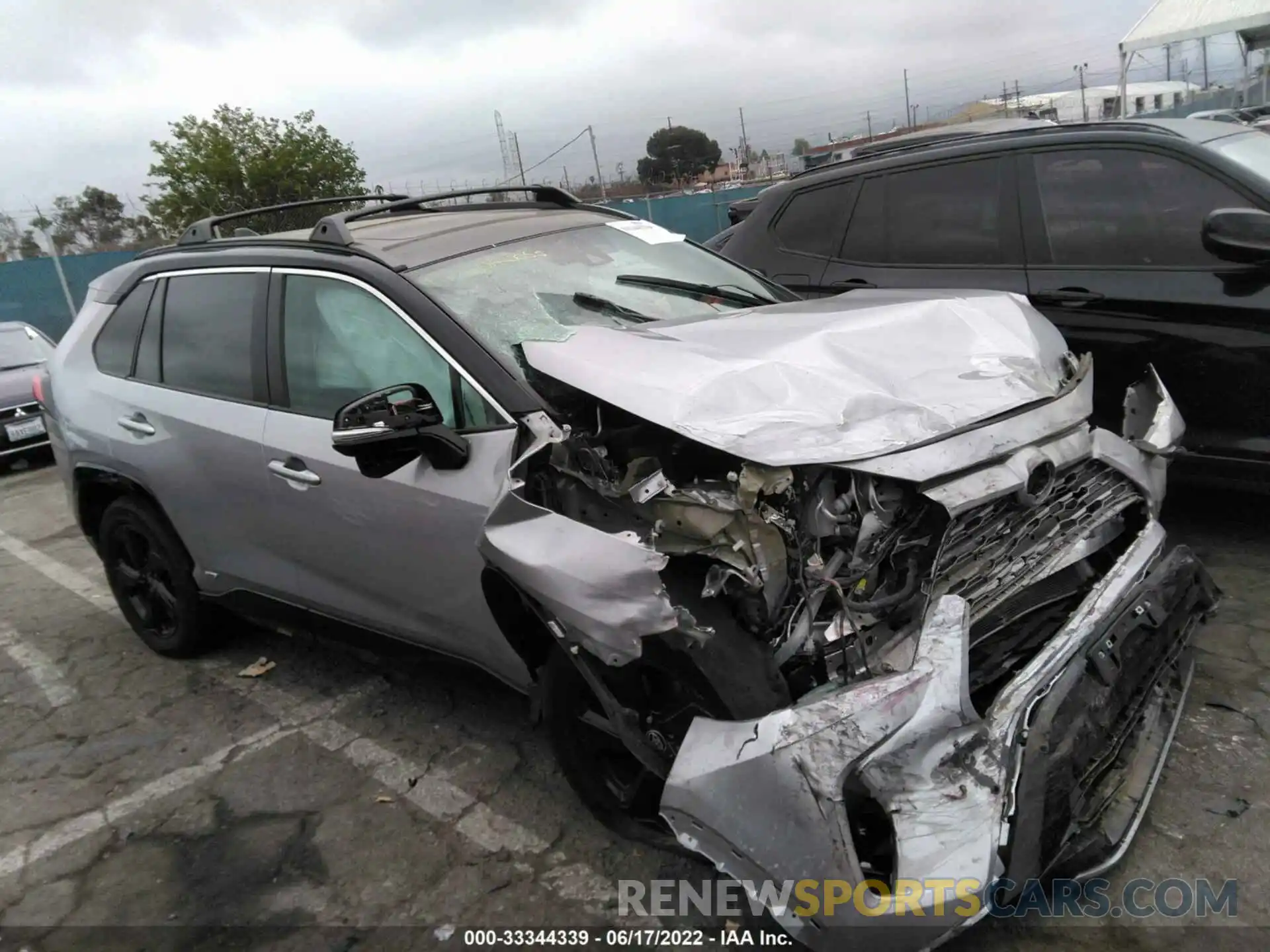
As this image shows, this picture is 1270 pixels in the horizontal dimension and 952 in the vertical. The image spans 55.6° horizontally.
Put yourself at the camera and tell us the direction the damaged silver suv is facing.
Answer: facing the viewer and to the right of the viewer

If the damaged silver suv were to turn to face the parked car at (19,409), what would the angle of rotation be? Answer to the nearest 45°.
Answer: approximately 180°

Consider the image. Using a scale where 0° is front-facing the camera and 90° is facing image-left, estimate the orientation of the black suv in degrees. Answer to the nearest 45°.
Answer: approximately 315°

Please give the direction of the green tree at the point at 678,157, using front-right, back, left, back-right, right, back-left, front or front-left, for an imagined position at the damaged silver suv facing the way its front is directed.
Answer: back-left

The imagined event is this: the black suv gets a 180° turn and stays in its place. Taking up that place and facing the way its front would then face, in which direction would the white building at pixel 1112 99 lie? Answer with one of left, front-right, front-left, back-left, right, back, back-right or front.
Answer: front-right

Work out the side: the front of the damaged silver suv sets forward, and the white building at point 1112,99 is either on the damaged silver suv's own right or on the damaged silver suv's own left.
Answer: on the damaged silver suv's own left

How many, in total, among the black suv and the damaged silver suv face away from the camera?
0

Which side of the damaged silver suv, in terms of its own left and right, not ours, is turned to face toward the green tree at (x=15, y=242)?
back

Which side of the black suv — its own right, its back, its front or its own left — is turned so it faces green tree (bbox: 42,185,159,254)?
back

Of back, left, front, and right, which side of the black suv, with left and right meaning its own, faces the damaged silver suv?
right

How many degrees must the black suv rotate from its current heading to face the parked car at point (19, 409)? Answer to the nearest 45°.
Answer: approximately 135° to its right

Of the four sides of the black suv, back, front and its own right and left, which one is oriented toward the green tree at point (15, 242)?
back

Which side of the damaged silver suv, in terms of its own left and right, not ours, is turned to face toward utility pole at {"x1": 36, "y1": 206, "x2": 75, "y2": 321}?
back
